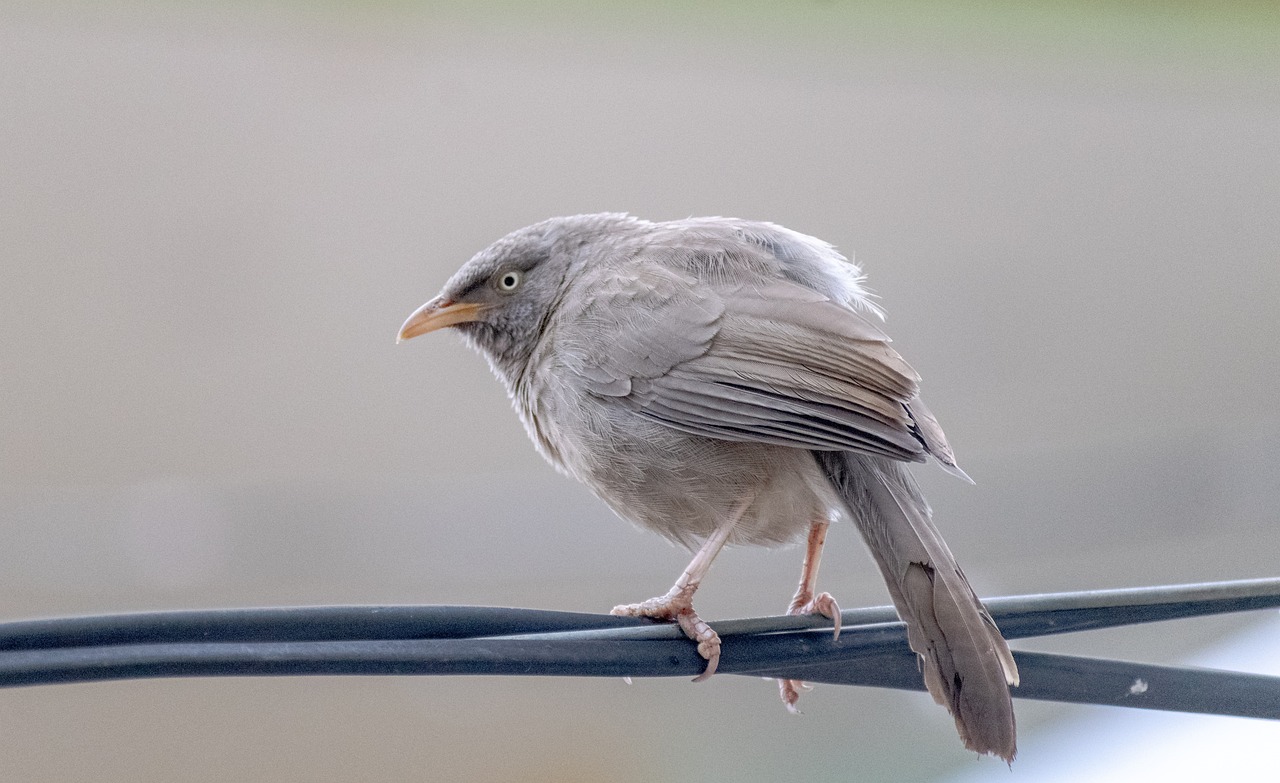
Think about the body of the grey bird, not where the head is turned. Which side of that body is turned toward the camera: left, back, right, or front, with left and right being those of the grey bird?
left
